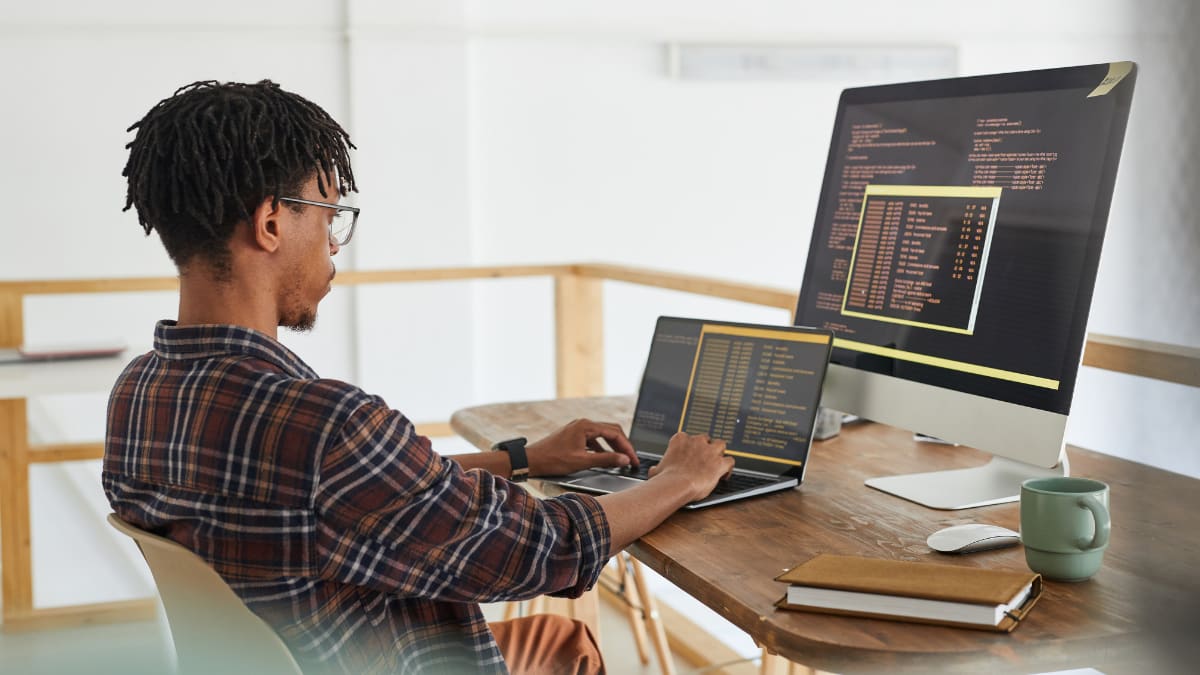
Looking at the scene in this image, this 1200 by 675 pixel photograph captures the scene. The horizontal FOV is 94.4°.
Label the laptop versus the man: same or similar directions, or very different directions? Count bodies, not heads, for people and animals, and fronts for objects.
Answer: very different directions

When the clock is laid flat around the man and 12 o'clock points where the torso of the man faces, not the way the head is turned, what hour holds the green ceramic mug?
The green ceramic mug is roughly at 2 o'clock from the man.

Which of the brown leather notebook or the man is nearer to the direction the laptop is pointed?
the man

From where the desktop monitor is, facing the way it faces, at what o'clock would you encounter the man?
The man is roughly at 12 o'clock from the desktop monitor.

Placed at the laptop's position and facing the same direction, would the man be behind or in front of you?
in front

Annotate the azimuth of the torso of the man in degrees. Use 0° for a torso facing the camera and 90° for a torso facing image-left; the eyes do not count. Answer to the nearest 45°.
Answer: approximately 225°

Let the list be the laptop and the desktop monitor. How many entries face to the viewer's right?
0
